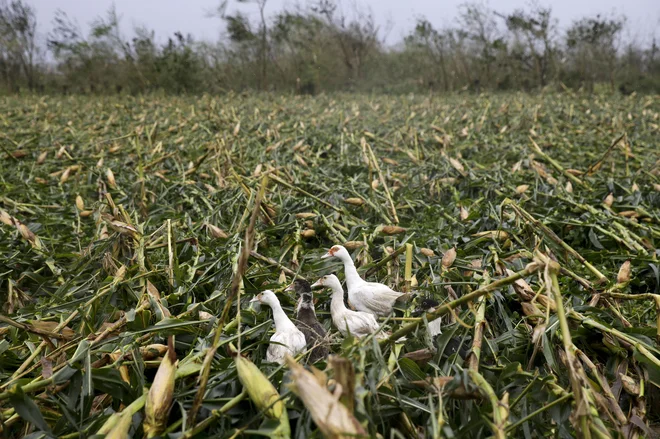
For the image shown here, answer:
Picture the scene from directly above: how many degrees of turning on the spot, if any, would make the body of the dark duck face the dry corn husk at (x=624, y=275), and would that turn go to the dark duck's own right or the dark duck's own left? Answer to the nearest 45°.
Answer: approximately 180°

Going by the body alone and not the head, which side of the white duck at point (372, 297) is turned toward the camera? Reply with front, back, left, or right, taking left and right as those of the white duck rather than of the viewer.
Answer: left

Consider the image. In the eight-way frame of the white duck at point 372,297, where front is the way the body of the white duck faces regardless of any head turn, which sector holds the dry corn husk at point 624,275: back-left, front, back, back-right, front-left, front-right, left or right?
back

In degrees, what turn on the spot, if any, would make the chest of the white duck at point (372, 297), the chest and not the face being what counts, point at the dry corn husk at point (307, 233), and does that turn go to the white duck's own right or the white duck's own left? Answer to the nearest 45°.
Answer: approximately 90° to the white duck's own right

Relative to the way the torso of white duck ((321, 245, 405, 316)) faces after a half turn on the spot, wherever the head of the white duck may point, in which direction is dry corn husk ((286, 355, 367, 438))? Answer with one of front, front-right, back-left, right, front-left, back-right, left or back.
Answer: right

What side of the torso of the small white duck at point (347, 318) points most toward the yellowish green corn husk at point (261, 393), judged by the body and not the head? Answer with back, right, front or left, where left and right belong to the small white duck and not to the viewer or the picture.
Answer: left

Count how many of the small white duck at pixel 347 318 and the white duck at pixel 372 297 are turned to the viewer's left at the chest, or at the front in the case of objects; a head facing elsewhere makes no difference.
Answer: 2

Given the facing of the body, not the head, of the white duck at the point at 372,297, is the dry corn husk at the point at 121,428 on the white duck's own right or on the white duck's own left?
on the white duck's own left

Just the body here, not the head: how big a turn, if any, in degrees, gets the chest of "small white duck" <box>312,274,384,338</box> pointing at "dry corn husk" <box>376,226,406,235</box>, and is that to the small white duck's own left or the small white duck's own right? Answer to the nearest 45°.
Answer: approximately 90° to the small white duck's own right

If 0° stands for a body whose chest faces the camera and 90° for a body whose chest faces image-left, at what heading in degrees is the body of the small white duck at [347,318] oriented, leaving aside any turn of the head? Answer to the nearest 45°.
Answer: approximately 90°

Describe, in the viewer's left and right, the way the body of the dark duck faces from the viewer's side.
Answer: facing to the left of the viewer
